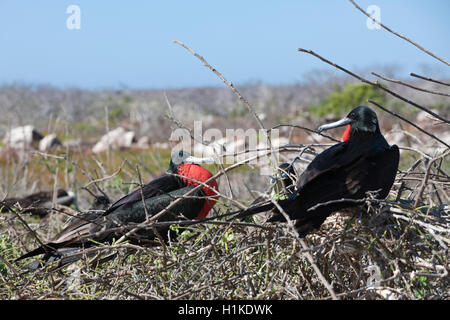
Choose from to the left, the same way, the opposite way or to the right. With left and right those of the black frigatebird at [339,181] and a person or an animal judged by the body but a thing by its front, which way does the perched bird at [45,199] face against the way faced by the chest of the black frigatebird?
the same way

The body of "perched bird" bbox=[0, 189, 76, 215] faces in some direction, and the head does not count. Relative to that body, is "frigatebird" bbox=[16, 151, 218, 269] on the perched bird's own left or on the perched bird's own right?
on the perched bird's own right

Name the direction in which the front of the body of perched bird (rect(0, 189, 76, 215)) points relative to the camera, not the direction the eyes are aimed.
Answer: to the viewer's right

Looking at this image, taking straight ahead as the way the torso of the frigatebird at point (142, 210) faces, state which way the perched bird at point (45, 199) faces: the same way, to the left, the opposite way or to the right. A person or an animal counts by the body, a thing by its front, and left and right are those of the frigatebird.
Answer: the same way

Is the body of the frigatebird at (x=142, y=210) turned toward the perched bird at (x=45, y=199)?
no

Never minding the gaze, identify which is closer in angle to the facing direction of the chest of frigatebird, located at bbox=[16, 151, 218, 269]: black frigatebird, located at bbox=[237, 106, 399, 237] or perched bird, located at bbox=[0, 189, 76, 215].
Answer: the black frigatebird

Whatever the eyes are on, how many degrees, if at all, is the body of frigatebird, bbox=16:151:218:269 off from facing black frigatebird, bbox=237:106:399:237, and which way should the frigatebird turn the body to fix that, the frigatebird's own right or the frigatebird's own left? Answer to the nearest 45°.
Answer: approximately 45° to the frigatebird's own right

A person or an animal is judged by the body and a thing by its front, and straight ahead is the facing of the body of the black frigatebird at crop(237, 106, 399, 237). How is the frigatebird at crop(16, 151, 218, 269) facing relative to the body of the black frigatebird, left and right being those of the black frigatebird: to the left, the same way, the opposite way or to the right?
the same way

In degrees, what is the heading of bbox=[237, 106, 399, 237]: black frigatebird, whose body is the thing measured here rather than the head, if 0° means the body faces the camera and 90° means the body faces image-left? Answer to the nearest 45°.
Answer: approximately 225°

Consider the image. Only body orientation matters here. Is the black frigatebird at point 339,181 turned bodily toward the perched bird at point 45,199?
no

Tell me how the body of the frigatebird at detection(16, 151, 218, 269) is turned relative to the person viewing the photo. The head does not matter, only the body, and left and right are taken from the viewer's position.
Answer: facing to the right of the viewer
